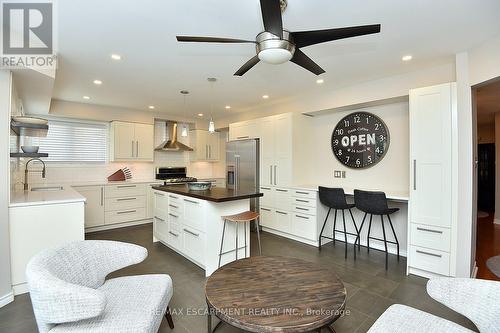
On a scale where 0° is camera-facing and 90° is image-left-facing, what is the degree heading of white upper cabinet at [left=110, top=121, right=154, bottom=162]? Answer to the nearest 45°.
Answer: approximately 0°

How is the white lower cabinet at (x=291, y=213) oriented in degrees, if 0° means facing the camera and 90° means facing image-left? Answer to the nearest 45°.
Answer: approximately 45°

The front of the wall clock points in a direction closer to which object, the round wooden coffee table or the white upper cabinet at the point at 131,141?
the round wooden coffee table

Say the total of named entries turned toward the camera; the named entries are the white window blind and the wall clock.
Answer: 2

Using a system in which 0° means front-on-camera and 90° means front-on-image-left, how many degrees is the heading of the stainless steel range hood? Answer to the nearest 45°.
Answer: approximately 315°

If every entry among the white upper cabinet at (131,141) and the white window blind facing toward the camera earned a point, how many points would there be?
2
